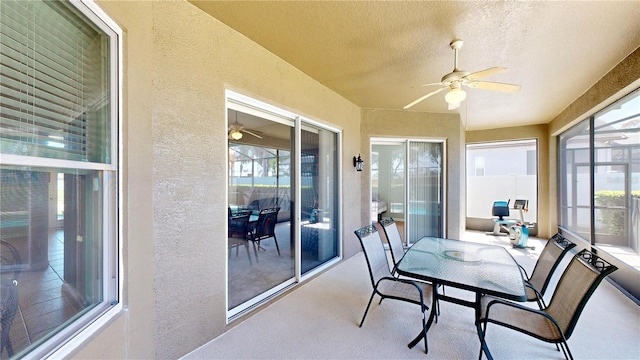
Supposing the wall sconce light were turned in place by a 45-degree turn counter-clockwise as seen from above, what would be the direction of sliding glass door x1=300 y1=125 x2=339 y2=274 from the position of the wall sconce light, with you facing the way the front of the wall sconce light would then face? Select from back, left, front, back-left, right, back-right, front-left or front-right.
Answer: back

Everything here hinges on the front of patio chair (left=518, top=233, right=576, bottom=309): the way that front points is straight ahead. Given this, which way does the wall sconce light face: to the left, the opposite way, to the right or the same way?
the opposite way

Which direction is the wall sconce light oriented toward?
to the viewer's right

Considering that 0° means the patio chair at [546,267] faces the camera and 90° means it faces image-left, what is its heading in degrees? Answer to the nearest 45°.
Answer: approximately 45°

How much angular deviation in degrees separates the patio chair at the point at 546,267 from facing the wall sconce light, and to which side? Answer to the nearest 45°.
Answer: approximately 45° to its right

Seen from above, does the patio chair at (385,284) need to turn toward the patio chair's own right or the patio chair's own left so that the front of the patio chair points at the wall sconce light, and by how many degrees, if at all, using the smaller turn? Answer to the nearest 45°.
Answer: approximately 135° to the patio chair's own left
